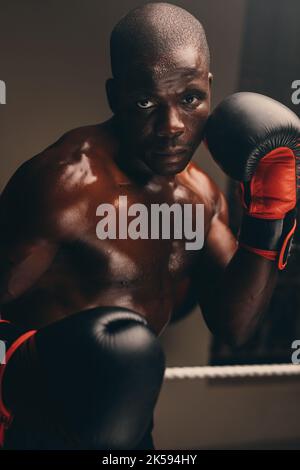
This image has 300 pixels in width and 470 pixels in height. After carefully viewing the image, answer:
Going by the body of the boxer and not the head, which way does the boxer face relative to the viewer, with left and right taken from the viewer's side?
facing the viewer and to the right of the viewer
